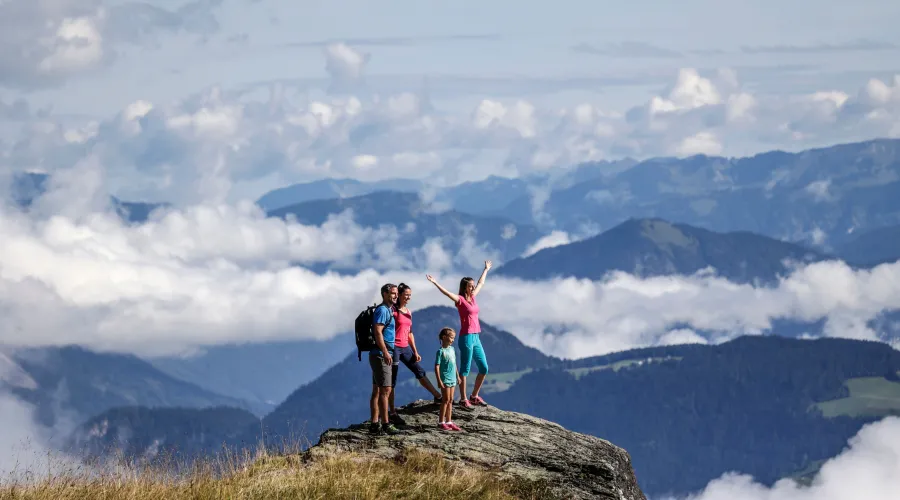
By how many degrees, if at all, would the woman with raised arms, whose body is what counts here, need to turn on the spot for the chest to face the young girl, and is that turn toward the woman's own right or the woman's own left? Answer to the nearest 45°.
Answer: approximately 90° to the woman's own right

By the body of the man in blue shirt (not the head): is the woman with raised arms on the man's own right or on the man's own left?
on the man's own left

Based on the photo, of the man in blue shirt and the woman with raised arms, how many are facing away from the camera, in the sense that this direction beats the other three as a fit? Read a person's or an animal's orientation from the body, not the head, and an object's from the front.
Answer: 0

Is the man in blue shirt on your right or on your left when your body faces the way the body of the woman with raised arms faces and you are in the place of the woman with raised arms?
on your right
